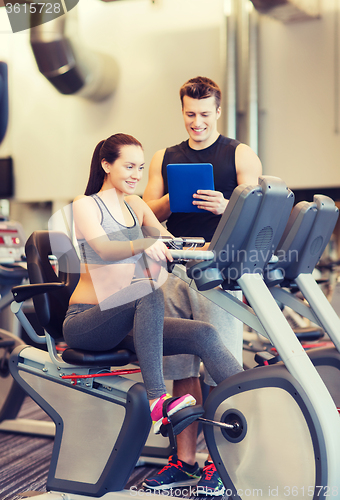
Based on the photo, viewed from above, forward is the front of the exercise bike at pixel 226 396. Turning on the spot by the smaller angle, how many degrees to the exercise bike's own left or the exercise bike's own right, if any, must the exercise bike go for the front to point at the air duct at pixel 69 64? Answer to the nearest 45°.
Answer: approximately 135° to the exercise bike's own left

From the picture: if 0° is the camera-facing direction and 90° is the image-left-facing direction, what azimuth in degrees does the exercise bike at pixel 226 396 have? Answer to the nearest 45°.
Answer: approximately 315°

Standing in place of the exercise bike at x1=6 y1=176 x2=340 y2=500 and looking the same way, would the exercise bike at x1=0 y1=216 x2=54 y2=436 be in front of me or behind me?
behind

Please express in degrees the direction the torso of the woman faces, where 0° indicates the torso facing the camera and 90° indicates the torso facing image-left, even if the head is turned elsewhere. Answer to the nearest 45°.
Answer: approximately 315°

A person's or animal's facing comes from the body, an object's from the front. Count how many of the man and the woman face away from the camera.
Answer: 0

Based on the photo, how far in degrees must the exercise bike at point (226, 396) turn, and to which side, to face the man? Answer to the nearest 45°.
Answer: approximately 135° to its left
